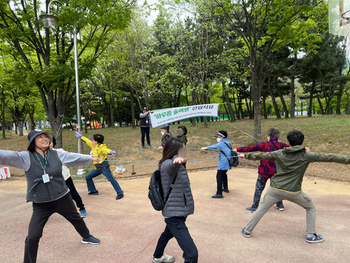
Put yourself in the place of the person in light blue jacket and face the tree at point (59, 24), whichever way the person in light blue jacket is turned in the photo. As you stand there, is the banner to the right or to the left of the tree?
right

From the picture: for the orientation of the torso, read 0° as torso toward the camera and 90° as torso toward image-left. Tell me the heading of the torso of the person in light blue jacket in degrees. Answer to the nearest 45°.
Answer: approximately 90°

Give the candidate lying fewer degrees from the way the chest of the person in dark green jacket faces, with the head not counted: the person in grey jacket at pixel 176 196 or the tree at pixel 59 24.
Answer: the tree

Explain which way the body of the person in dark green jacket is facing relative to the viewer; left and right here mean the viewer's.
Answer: facing away from the viewer

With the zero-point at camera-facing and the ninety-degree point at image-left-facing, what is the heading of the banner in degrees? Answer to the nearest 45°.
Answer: approximately 0°

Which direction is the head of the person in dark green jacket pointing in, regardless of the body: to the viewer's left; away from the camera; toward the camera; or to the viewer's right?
away from the camera

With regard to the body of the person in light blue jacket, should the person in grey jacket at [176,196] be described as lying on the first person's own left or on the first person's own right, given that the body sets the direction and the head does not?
on the first person's own left
